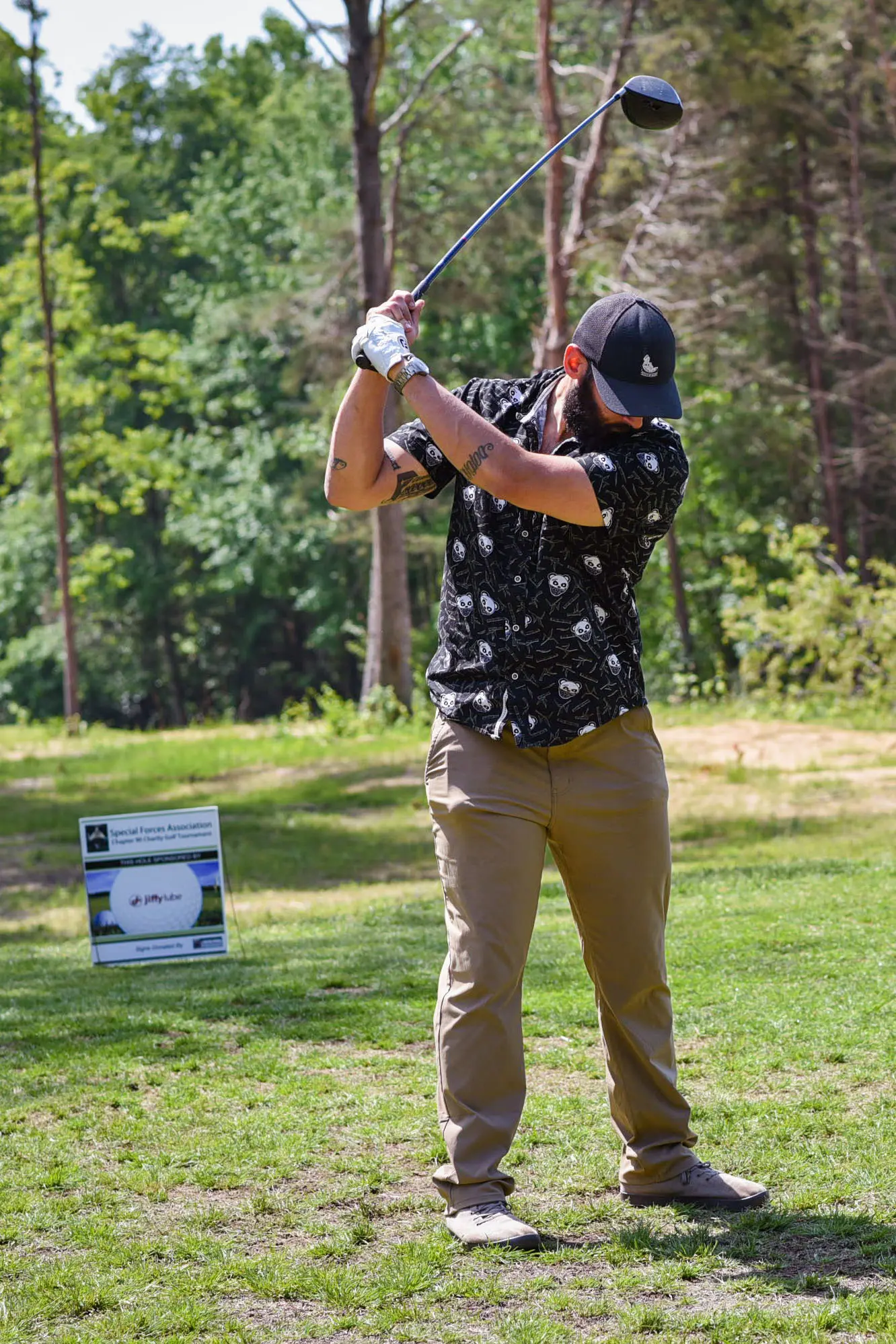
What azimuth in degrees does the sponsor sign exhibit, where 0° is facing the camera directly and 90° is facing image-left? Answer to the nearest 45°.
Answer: approximately 0°

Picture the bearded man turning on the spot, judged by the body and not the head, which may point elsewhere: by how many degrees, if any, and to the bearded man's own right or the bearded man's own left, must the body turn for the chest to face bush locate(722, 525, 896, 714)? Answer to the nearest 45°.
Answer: approximately 180°

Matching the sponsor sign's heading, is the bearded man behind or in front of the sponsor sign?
in front

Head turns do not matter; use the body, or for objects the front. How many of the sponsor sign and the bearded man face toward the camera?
2

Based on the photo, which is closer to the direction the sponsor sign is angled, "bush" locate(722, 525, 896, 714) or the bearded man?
the bearded man

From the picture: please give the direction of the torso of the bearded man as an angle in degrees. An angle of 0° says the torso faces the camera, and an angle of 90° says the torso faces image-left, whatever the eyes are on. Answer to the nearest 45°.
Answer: approximately 0°

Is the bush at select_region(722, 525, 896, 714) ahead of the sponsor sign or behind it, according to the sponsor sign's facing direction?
behind

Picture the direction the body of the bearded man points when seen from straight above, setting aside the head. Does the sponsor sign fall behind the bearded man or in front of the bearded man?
behind
